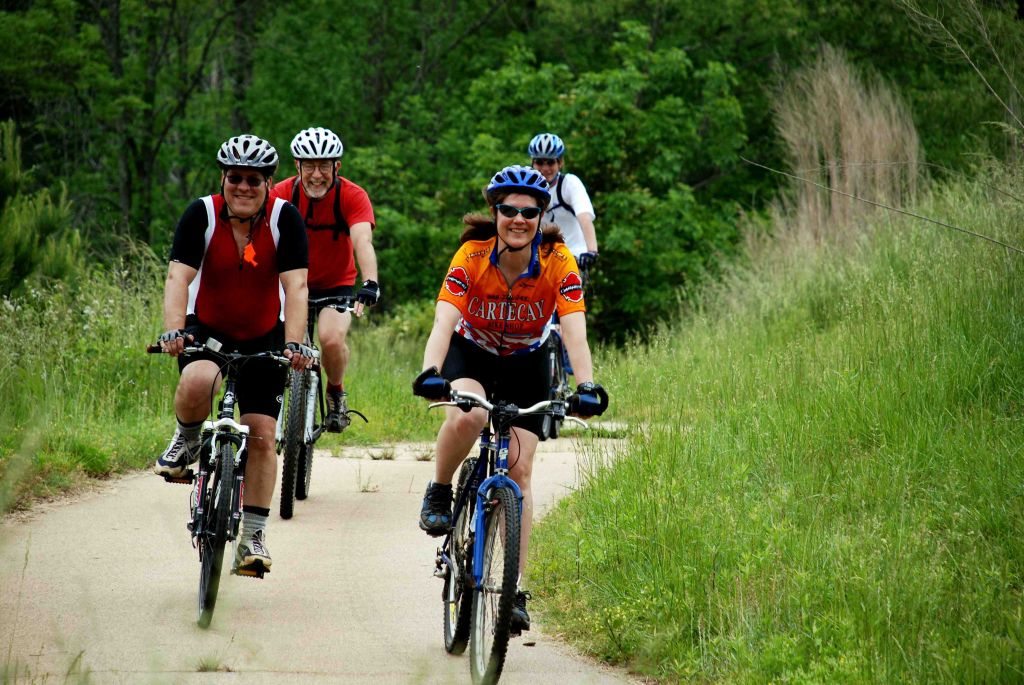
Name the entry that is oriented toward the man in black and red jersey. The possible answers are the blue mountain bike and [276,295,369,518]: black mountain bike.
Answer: the black mountain bike

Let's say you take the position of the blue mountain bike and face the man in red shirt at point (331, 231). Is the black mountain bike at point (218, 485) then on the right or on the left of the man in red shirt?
left

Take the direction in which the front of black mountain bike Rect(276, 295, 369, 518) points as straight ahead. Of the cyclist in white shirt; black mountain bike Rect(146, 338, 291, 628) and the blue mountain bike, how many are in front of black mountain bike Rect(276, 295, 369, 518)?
2

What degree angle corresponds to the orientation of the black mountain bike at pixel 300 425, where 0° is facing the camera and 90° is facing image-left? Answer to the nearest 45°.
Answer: approximately 0°

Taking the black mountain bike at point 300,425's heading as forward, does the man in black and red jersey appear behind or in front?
in front

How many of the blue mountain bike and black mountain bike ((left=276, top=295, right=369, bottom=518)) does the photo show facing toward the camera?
2

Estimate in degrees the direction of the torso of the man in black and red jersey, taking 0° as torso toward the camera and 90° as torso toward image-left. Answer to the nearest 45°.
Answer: approximately 0°

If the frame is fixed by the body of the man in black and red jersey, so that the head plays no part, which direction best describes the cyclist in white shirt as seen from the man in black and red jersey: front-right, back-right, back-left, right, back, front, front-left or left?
back-left
